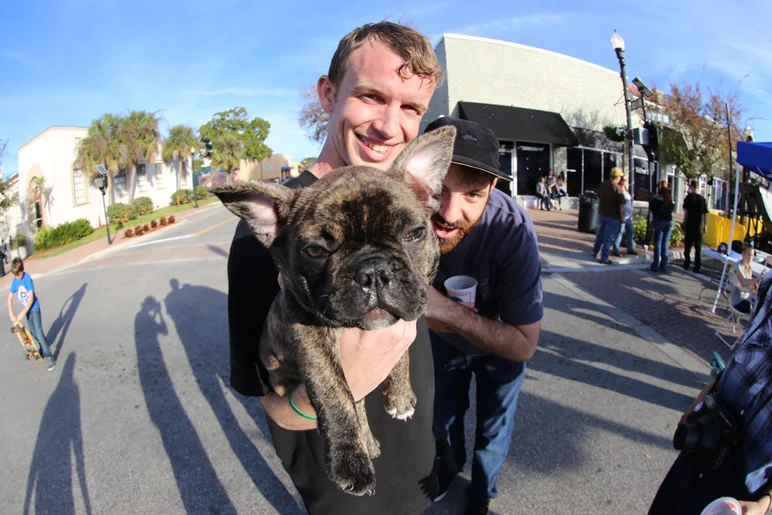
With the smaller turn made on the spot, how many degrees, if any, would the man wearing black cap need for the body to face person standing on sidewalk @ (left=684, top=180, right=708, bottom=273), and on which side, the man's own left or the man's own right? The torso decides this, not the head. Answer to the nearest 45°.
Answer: approximately 180°

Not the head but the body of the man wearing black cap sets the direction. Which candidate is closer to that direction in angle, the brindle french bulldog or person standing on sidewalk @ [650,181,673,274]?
the brindle french bulldog

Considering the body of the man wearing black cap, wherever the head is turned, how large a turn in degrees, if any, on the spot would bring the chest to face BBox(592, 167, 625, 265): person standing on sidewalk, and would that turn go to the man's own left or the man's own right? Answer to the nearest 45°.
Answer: approximately 135° to the man's own right

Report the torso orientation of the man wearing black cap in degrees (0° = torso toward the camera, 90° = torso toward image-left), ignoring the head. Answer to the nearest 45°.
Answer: approximately 45°

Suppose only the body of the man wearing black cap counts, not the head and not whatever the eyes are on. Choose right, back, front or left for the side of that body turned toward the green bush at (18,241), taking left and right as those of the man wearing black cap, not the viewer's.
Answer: right

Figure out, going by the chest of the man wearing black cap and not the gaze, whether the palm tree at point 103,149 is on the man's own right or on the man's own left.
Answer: on the man's own right

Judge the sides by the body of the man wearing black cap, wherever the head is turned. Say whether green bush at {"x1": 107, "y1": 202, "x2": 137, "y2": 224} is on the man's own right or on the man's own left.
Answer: on the man's own right

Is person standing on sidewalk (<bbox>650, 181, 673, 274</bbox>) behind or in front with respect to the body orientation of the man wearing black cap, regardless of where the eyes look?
behind

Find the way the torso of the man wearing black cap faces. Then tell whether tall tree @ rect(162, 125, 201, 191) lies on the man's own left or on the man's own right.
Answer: on the man's own right

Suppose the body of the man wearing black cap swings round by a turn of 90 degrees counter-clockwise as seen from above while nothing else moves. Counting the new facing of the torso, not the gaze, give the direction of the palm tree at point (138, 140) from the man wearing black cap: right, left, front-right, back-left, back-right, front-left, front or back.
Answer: back

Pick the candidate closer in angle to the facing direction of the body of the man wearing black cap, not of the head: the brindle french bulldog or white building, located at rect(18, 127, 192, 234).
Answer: the brindle french bulldog

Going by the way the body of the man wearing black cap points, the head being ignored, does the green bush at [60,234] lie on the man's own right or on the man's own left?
on the man's own right

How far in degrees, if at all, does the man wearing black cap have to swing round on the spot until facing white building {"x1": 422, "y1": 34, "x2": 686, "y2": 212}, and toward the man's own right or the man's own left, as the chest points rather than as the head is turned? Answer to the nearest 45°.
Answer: approximately 135° to the man's own right

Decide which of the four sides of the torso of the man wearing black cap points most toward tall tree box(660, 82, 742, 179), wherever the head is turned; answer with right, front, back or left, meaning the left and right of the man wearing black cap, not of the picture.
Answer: back

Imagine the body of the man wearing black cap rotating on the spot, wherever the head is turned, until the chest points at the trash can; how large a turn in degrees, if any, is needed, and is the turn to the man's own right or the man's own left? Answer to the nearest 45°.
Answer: approximately 135° to the man's own right

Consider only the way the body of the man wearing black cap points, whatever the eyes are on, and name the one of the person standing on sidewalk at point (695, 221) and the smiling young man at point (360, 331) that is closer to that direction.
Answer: the smiling young man
